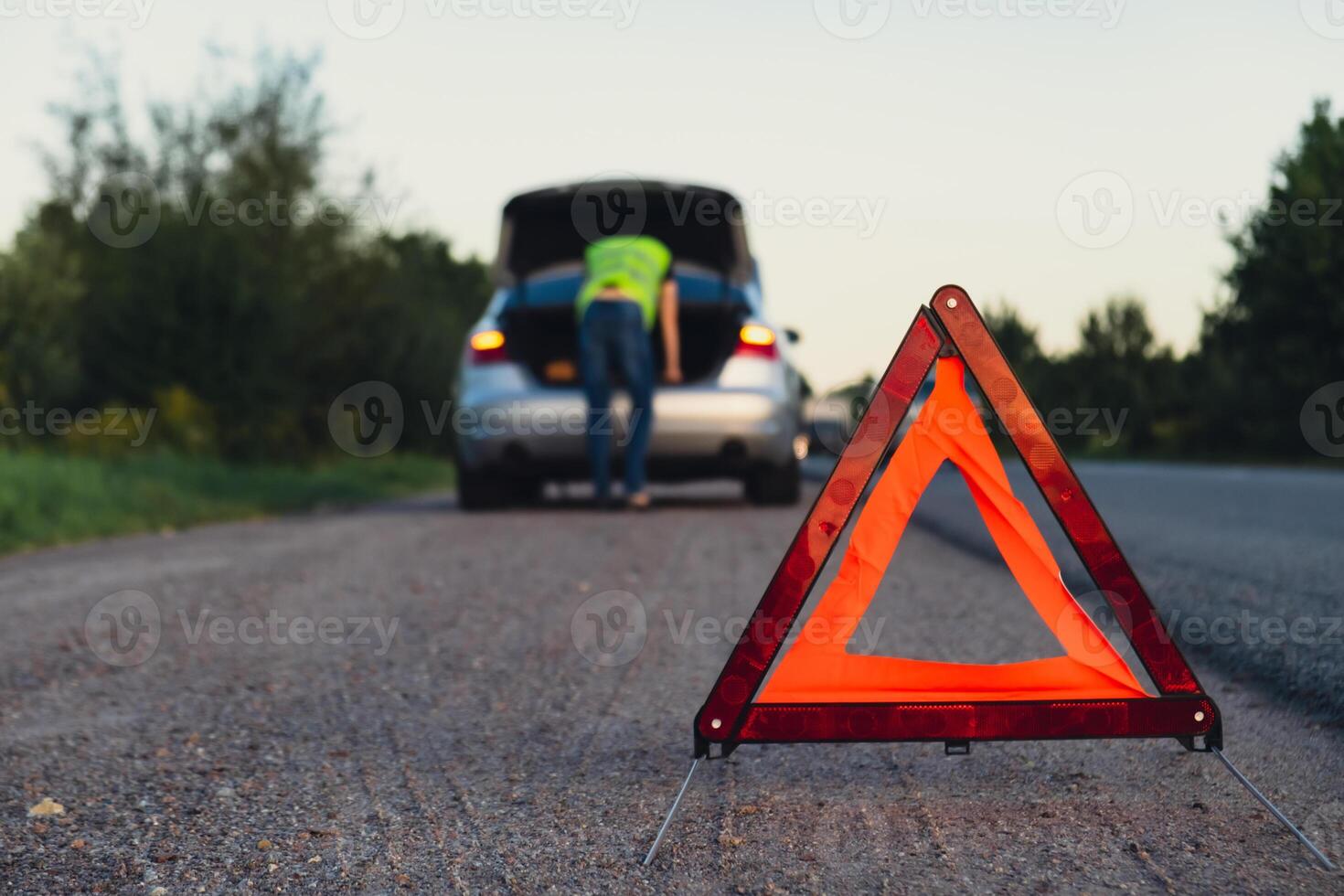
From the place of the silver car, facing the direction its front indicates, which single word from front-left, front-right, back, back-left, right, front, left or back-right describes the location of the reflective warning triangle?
back

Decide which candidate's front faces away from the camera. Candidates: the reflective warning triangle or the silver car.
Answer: the silver car

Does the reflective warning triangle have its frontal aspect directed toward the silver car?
no

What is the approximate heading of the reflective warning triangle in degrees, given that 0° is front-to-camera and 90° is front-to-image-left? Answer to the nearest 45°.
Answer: approximately 0°

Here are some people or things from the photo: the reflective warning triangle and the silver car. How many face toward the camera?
1

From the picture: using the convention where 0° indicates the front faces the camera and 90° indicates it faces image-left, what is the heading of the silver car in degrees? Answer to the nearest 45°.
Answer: approximately 180°

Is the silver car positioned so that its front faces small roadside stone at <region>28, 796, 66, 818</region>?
no

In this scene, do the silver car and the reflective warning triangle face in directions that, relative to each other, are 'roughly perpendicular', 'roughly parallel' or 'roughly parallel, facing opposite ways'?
roughly parallel, facing opposite ways

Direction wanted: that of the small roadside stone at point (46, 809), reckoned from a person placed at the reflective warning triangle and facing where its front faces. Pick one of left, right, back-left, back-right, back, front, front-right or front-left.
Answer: right

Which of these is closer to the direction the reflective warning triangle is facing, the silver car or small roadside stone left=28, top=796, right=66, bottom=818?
the small roadside stone
